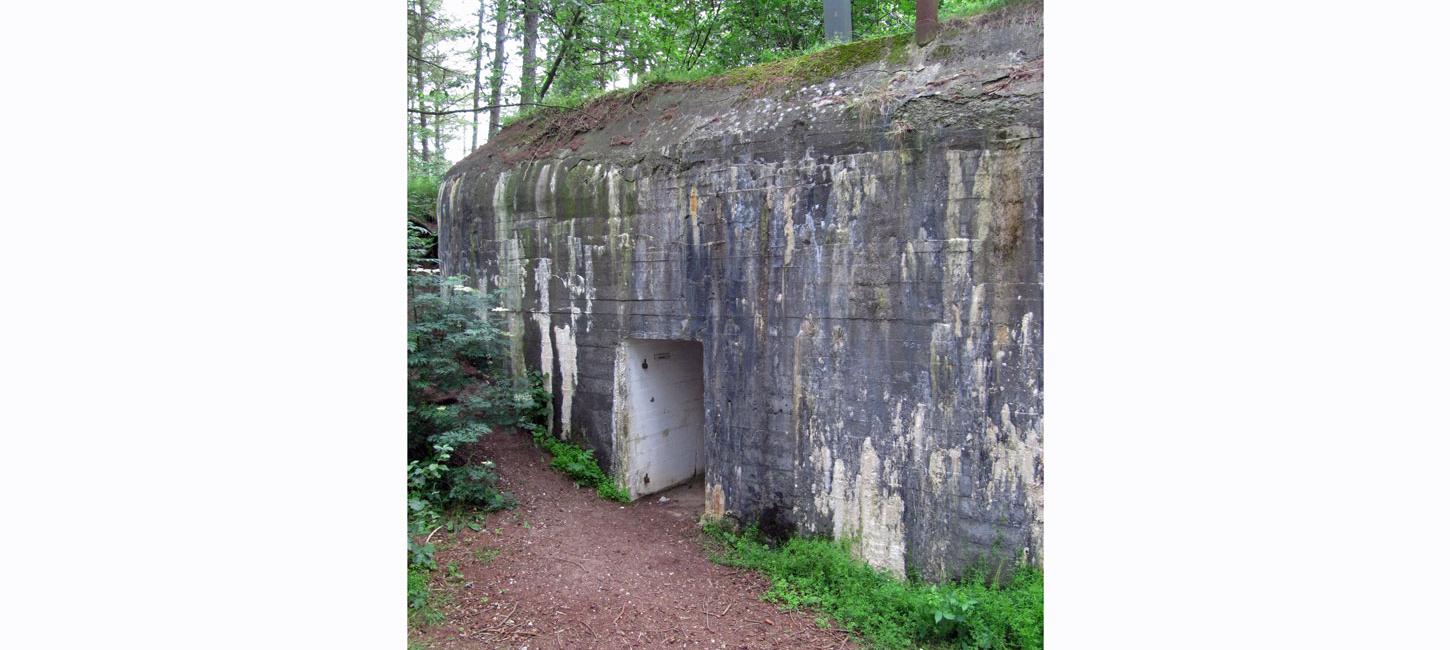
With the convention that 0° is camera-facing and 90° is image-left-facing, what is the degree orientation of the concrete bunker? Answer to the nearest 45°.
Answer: approximately 45°

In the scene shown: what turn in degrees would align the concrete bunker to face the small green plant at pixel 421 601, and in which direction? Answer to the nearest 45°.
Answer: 0° — it already faces it
